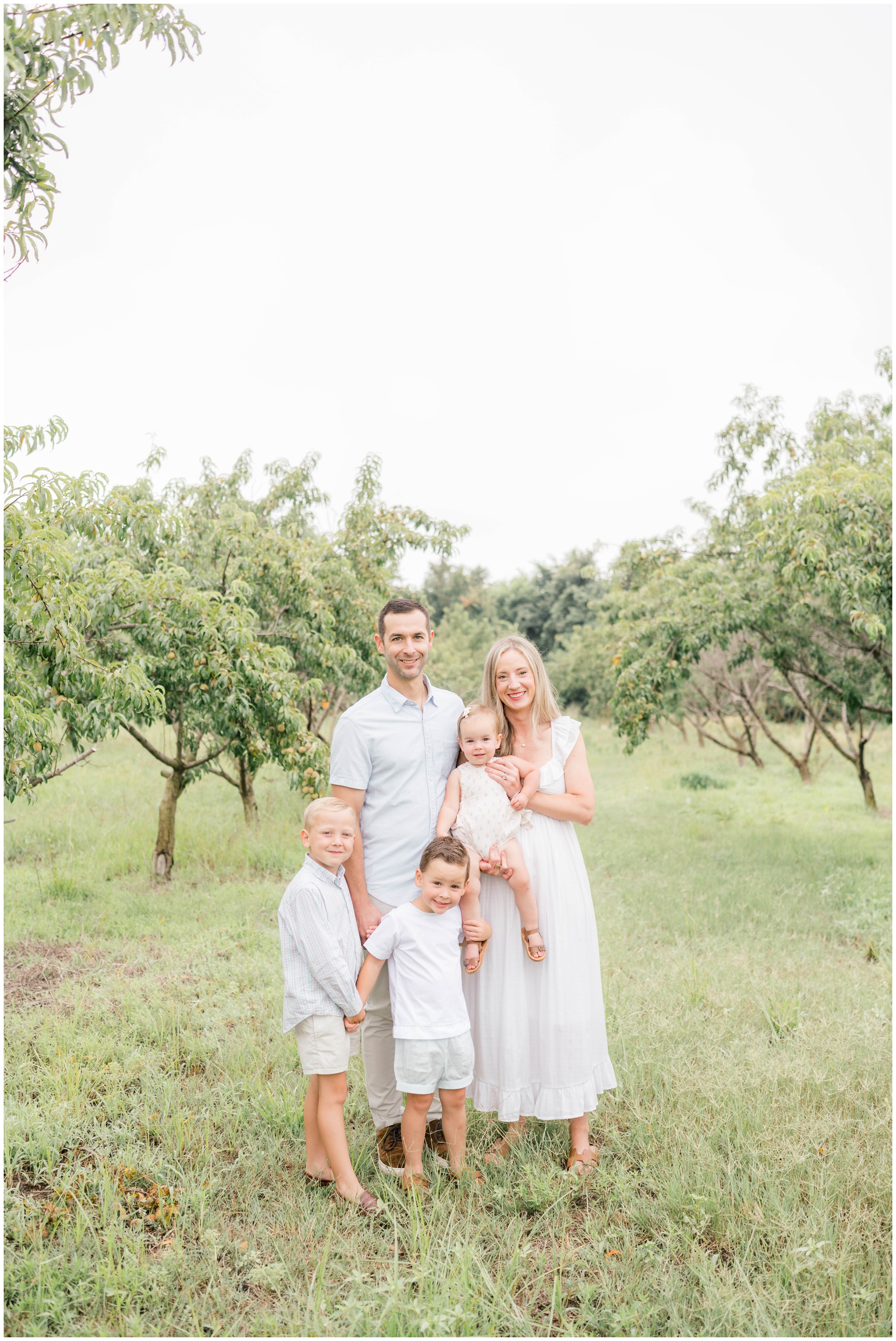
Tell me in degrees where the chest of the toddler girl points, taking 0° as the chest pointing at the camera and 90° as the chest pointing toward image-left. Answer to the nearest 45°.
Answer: approximately 0°
